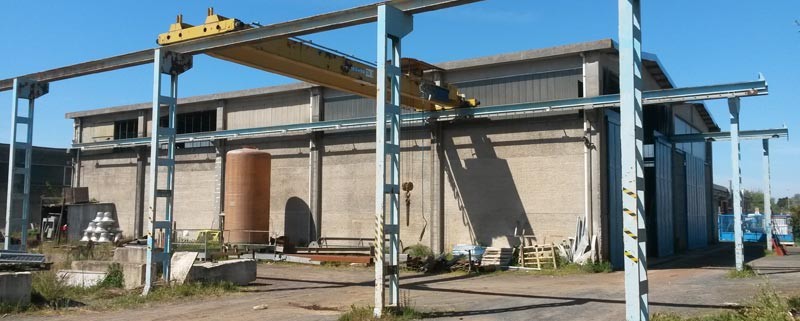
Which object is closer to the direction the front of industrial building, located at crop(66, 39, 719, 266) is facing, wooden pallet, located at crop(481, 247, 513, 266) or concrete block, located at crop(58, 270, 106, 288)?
the wooden pallet

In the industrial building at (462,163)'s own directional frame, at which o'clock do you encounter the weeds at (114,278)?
The weeds is roughly at 3 o'clock from the industrial building.

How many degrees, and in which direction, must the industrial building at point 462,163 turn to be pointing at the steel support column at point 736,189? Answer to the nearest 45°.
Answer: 0° — it already faces it

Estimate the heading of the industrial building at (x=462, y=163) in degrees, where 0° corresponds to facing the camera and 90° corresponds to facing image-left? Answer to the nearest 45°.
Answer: approximately 315°

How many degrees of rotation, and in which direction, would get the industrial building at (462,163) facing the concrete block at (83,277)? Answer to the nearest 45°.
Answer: approximately 90° to its right

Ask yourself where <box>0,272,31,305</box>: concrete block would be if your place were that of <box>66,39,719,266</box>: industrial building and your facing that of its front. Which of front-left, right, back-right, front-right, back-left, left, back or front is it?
right

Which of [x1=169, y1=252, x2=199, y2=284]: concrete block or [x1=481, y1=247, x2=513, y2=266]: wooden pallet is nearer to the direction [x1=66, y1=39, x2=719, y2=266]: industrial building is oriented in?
the wooden pallet

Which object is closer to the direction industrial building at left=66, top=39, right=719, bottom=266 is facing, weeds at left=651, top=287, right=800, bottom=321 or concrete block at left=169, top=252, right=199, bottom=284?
the weeds
